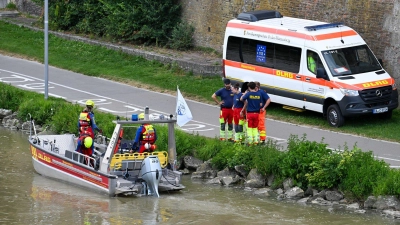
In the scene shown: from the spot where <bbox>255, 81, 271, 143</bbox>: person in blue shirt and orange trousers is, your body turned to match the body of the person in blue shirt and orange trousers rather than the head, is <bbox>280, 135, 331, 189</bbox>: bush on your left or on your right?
on your left

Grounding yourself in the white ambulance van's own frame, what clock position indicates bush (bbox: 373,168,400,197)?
The bush is roughly at 1 o'clock from the white ambulance van.

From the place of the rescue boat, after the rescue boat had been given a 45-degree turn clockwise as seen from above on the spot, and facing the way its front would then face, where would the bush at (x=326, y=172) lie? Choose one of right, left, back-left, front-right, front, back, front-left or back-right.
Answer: right

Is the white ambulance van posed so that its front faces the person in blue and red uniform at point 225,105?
no

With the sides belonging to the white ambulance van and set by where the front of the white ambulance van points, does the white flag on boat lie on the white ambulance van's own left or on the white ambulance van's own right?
on the white ambulance van's own right

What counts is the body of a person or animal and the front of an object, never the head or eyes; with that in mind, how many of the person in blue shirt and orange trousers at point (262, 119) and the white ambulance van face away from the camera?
0

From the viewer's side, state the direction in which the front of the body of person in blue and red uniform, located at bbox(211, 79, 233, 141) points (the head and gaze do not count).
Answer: toward the camera

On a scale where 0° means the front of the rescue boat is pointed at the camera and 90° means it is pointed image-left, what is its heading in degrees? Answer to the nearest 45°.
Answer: approximately 135°

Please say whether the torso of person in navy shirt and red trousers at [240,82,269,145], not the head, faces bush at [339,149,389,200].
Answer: no

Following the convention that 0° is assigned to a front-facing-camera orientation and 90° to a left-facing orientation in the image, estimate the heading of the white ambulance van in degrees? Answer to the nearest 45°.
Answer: approximately 315°
